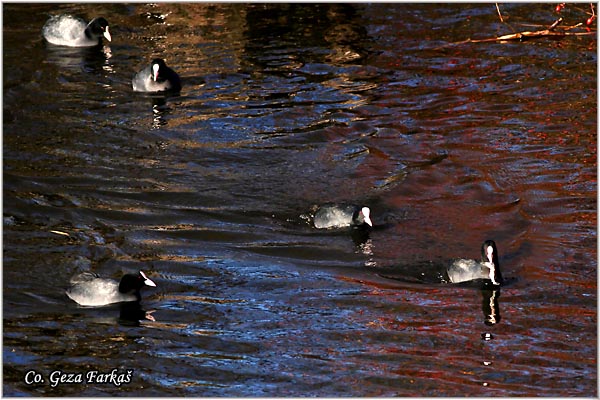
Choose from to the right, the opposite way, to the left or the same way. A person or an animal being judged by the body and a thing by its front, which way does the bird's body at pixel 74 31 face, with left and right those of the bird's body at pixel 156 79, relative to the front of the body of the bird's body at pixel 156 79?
to the left

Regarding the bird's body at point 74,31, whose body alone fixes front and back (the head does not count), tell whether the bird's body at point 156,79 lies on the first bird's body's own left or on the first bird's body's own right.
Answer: on the first bird's body's own right

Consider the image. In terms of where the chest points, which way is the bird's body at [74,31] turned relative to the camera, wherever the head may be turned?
to the viewer's right

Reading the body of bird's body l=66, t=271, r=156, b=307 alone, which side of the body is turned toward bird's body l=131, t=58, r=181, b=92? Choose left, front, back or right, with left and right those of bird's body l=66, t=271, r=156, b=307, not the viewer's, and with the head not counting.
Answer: left

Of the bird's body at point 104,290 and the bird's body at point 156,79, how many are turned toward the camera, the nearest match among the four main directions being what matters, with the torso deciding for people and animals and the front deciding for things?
1

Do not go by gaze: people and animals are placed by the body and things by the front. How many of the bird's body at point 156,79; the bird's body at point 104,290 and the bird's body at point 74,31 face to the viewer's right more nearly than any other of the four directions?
2

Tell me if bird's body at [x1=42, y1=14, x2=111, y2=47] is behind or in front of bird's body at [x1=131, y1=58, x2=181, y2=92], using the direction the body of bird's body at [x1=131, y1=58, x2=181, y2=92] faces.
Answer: behind

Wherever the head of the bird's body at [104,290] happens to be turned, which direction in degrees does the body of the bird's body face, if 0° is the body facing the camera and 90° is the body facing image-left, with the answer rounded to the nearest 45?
approximately 270°

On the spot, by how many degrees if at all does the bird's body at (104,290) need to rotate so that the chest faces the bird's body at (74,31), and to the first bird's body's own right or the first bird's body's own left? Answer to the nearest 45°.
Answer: approximately 90° to the first bird's body's own left

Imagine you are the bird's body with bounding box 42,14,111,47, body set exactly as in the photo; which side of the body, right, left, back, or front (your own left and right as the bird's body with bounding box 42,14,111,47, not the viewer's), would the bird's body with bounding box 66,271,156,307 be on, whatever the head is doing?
right

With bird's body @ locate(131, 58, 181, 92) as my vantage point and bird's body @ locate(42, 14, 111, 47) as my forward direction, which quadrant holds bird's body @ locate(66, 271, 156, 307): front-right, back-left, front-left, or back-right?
back-left

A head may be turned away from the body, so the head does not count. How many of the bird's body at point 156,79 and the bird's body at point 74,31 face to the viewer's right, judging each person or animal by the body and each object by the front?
1
